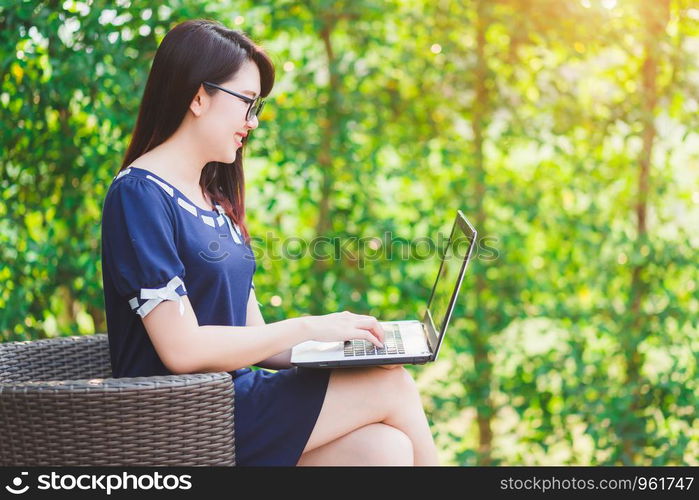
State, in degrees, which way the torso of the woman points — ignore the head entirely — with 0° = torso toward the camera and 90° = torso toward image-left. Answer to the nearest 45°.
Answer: approximately 270°

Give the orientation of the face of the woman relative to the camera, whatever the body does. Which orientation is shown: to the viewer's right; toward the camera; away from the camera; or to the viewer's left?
to the viewer's right

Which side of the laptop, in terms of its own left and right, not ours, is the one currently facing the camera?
left
